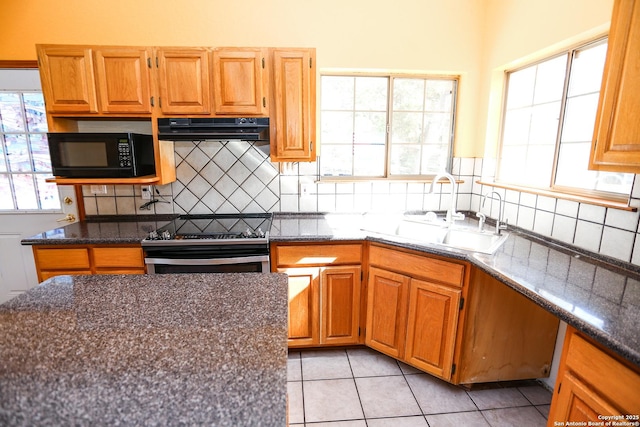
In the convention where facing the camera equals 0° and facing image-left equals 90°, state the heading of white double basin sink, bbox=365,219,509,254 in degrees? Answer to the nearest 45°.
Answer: approximately 45°

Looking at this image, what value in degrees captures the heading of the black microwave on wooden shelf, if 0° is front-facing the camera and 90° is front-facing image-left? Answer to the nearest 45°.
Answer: approximately 0°

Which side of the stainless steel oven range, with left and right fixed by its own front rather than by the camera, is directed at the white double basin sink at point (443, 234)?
left

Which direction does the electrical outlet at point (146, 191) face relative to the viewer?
toward the camera

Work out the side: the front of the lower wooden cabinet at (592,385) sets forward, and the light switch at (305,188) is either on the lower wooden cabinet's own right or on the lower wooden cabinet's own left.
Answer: on the lower wooden cabinet's own right

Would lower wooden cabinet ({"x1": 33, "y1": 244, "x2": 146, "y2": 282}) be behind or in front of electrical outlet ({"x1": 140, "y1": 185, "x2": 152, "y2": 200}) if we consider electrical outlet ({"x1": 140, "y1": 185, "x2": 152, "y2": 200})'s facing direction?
in front

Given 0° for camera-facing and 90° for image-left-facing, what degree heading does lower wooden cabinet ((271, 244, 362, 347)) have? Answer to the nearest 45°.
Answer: approximately 0°

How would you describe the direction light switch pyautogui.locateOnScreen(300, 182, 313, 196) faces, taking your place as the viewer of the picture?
facing the viewer

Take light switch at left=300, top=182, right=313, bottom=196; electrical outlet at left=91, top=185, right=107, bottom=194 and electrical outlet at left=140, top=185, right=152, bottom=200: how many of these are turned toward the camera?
3

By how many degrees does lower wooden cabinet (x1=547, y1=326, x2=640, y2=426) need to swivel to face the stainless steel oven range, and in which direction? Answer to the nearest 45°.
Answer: approximately 45° to its right

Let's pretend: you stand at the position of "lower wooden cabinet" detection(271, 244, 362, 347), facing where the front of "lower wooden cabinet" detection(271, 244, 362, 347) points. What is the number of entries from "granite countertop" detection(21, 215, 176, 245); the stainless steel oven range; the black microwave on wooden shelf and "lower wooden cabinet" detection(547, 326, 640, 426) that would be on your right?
3

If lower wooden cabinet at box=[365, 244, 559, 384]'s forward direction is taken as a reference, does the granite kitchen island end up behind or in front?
in front

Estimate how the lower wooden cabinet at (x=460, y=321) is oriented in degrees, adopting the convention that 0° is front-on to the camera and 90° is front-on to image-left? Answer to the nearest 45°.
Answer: approximately 45°

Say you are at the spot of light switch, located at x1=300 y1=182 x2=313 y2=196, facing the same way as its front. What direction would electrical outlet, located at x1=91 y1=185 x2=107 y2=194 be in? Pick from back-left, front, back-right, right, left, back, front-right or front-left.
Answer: right

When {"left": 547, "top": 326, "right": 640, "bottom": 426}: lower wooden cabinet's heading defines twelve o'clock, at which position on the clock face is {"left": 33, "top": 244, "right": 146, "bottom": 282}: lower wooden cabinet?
{"left": 33, "top": 244, "right": 146, "bottom": 282}: lower wooden cabinet is roughly at 1 o'clock from {"left": 547, "top": 326, "right": 640, "bottom": 426}: lower wooden cabinet.
